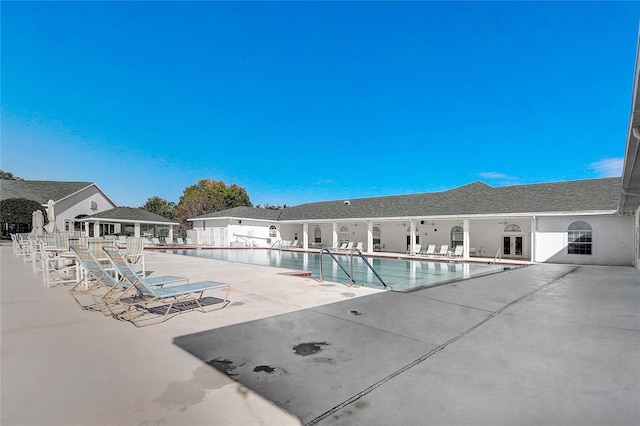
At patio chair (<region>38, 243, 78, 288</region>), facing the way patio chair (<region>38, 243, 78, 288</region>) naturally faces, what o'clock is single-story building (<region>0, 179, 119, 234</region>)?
The single-story building is roughly at 9 o'clock from the patio chair.

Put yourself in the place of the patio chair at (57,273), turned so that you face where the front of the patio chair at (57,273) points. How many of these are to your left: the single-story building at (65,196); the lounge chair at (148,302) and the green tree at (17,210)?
2

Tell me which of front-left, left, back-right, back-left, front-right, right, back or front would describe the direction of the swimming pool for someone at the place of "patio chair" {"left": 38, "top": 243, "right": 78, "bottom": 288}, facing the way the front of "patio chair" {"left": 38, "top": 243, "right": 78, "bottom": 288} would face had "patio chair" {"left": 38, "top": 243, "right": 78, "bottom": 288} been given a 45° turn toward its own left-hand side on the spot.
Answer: front-right

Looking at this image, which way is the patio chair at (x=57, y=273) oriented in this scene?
to the viewer's right

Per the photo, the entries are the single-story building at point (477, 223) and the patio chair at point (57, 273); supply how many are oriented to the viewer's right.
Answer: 1

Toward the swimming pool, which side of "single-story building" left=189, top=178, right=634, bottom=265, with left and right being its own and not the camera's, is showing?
front

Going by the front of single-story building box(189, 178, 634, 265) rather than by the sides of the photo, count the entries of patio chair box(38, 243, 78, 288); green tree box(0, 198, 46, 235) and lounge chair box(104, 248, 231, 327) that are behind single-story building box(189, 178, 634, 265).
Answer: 0

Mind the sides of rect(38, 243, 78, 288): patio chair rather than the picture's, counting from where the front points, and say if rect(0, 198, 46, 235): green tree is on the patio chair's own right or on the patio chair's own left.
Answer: on the patio chair's own left

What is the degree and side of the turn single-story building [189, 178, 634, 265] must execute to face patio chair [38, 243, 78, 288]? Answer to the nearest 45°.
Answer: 0° — it already faces it

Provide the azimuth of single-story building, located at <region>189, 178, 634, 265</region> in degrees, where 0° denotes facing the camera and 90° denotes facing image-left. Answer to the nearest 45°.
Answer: approximately 45°
